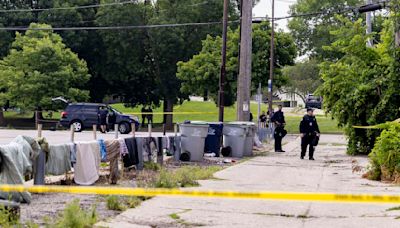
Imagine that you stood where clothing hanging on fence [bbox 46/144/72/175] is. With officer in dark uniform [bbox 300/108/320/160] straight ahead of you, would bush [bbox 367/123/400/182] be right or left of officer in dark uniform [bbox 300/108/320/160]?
right

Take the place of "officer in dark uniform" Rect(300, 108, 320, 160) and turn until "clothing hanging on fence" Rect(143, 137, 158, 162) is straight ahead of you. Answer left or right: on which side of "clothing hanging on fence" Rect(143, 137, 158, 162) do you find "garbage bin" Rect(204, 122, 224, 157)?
right

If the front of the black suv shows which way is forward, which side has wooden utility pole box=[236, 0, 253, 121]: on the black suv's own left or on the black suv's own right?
on the black suv's own right
